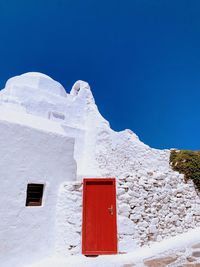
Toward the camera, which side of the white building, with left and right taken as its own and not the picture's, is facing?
front
